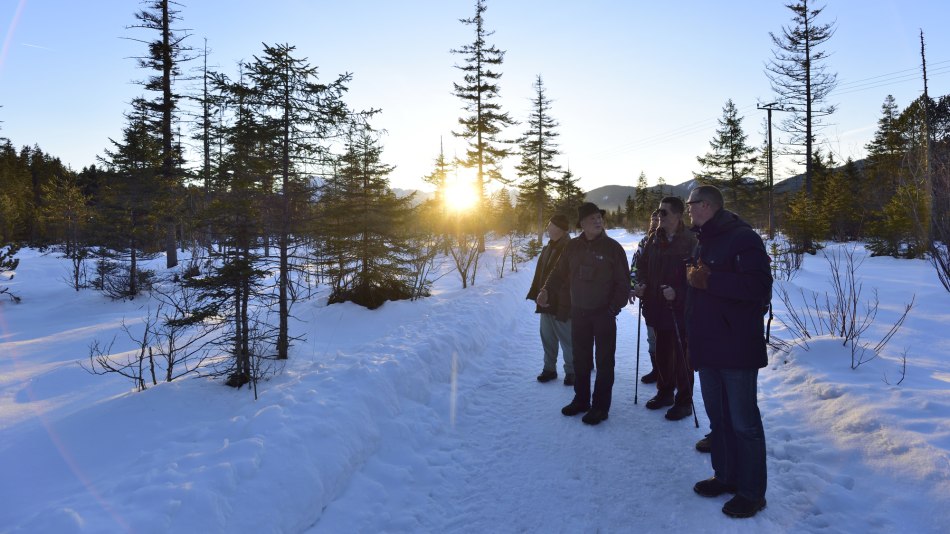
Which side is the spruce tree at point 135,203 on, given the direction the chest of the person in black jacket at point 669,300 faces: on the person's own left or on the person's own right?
on the person's own right

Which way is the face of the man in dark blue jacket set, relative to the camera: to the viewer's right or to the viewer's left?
to the viewer's left

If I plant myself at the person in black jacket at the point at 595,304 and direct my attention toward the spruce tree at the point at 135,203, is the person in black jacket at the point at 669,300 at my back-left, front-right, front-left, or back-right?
back-right

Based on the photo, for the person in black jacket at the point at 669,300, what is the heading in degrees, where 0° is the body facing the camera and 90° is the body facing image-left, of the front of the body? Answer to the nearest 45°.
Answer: approximately 45°

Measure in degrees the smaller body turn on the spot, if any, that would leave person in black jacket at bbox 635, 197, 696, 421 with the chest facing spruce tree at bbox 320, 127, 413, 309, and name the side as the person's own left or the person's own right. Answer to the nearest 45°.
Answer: approximately 90° to the person's own right

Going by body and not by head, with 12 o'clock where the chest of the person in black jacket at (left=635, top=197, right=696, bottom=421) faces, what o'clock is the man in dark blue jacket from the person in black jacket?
The man in dark blue jacket is roughly at 10 o'clock from the person in black jacket.
